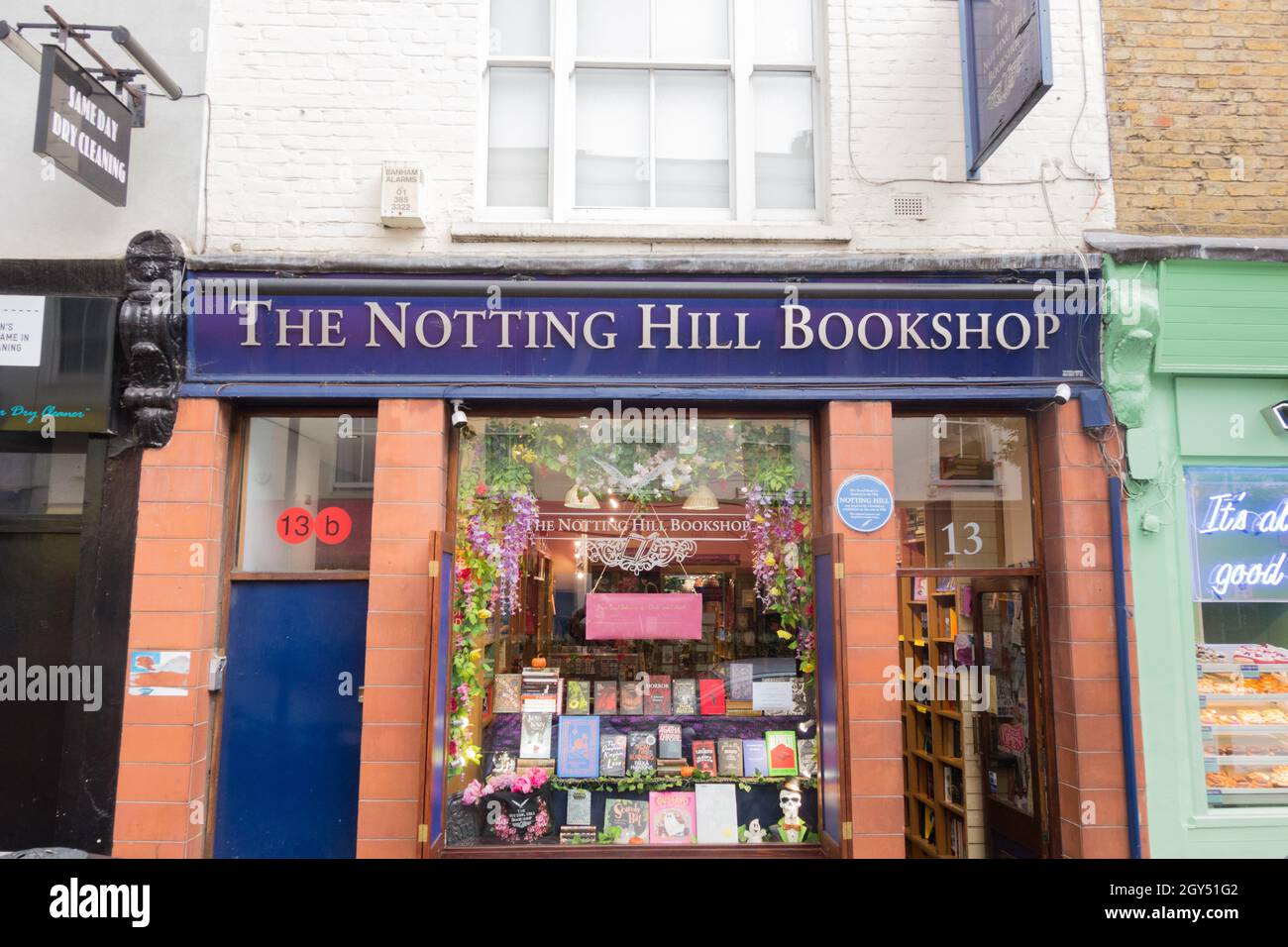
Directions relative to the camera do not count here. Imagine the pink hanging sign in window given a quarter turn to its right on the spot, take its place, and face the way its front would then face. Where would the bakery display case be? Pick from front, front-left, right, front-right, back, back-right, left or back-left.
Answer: back

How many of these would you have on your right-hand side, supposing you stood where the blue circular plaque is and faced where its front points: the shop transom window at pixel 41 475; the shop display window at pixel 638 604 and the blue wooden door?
3

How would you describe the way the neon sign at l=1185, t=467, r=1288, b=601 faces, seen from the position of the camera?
facing the viewer

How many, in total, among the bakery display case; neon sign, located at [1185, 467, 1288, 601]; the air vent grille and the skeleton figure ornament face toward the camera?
4

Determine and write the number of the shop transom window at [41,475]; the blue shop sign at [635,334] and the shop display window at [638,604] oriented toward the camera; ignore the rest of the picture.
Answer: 3

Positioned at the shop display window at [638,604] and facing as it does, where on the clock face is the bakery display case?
The bakery display case is roughly at 9 o'clock from the shop display window.

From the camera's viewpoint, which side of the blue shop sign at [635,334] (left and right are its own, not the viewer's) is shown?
front

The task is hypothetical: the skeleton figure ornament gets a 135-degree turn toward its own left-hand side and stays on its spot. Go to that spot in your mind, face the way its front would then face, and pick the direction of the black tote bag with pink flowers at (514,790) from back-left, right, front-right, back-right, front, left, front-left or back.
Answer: back-left

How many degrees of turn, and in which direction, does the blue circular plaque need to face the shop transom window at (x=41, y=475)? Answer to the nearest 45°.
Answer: approximately 90° to its right
